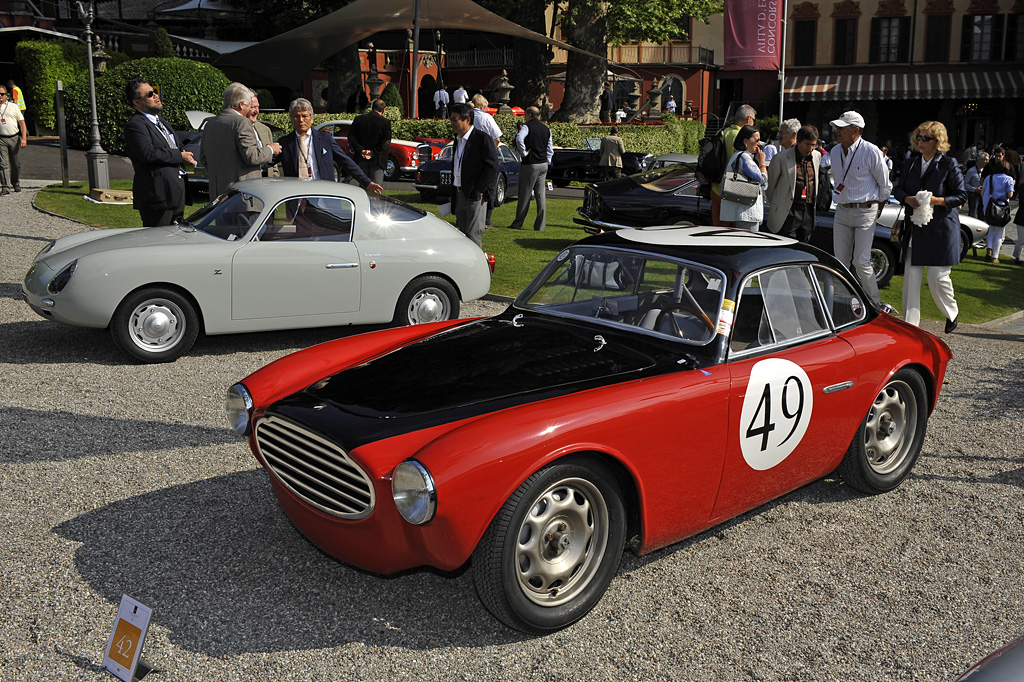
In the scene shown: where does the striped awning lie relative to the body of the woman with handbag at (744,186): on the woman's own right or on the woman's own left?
on the woman's own left

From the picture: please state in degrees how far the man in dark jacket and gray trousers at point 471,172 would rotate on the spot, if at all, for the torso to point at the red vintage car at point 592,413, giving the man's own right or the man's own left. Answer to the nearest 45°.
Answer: approximately 45° to the man's own left

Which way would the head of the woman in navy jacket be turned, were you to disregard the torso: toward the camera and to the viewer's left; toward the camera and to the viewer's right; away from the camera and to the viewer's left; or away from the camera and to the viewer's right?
toward the camera and to the viewer's left

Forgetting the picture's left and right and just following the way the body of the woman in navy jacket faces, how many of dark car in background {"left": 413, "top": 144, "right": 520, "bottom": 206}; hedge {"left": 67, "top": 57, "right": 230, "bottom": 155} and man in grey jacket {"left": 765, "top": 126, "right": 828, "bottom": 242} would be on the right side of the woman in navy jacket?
3

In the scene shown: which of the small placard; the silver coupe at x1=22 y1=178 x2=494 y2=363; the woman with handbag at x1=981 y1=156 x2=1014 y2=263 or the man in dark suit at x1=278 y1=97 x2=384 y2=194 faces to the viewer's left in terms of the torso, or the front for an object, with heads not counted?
the silver coupe

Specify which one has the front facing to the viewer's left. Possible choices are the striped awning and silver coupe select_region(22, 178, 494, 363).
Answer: the silver coupe

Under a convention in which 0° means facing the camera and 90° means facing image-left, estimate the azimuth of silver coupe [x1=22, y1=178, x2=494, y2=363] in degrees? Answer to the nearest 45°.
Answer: approximately 90°

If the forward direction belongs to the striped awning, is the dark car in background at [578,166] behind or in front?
in front

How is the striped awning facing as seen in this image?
toward the camera

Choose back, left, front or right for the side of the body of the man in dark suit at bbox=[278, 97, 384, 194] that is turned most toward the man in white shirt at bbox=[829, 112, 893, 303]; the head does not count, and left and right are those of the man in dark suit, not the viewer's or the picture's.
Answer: left

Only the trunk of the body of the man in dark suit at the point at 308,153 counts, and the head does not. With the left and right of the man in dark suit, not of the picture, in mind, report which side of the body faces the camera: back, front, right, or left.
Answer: front

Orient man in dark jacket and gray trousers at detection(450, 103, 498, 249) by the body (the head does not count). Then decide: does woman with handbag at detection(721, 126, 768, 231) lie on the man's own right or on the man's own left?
on the man's own left

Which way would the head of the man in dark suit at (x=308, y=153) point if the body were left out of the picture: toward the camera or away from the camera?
toward the camera

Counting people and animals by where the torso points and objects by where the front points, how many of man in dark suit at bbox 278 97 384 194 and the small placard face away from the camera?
0
